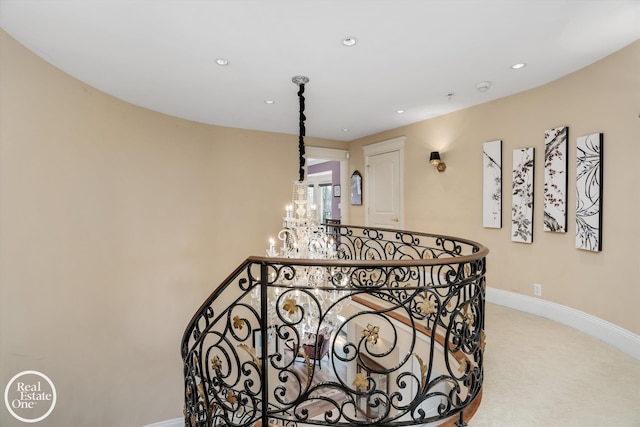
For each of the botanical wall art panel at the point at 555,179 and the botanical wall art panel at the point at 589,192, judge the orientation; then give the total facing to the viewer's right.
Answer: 0

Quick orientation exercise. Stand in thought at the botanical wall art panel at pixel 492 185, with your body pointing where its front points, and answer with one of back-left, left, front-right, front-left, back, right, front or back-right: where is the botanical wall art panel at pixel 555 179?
left

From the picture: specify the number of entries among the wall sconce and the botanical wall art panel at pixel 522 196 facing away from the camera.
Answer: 0

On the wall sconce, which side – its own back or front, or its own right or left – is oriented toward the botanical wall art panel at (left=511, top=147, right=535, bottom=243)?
left

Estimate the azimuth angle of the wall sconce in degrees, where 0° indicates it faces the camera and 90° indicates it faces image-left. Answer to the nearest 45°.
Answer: approximately 45°

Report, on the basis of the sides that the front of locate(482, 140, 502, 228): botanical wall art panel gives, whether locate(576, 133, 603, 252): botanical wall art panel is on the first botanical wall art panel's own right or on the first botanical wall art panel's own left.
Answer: on the first botanical wall art panel's own left

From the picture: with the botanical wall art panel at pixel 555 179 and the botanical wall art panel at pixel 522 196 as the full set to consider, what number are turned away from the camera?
0

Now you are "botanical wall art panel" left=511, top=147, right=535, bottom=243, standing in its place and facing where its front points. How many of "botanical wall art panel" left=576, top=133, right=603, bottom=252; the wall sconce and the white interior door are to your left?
1

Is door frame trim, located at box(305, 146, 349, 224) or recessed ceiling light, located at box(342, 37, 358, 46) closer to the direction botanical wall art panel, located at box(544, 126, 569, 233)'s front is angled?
the recessed ceiling light
